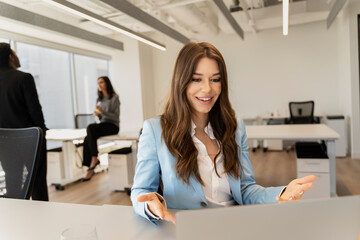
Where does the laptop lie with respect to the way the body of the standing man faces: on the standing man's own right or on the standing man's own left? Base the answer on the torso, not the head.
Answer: on the standing man's own right

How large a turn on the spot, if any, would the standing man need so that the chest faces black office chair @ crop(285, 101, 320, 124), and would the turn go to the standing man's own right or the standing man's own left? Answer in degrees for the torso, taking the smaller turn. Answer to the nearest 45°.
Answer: approximately 45° to the standing man's own right

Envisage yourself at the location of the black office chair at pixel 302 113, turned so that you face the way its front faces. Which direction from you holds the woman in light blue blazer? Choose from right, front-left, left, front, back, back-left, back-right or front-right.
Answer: front

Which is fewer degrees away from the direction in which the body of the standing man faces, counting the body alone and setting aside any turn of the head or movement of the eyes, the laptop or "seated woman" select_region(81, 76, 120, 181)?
the seated woman

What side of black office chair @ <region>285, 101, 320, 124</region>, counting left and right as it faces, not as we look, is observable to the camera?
front

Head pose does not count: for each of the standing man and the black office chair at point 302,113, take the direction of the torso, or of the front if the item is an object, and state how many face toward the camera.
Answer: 1

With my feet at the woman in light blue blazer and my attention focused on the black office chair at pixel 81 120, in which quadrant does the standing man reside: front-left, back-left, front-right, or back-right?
front-left

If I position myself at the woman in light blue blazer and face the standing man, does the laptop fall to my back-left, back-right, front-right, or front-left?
back-left

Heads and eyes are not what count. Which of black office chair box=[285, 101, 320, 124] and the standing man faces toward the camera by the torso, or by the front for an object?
the black office chair

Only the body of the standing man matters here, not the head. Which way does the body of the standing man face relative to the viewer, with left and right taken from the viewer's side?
facing away from the viewer and to the right of the viewer

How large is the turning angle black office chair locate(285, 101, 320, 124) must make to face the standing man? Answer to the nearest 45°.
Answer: approximately 45° to its right
